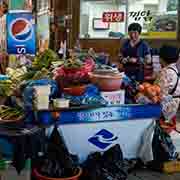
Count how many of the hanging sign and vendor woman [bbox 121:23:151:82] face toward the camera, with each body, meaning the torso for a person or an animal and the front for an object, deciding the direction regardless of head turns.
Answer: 2

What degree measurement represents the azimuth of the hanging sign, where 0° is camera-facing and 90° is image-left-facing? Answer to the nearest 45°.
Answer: approximately 0°

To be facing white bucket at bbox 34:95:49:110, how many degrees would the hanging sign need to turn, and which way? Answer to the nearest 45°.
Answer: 0° — it already faces it

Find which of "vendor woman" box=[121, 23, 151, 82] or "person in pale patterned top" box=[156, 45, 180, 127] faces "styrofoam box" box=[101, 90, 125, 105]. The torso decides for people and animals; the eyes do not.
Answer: the vendor woman

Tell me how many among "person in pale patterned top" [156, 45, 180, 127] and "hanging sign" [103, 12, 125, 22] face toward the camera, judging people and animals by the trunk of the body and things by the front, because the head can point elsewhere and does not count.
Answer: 1

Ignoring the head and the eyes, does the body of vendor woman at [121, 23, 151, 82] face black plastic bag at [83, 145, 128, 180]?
yes

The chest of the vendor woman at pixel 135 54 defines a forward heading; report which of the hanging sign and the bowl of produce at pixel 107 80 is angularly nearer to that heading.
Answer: the bowl of produce
